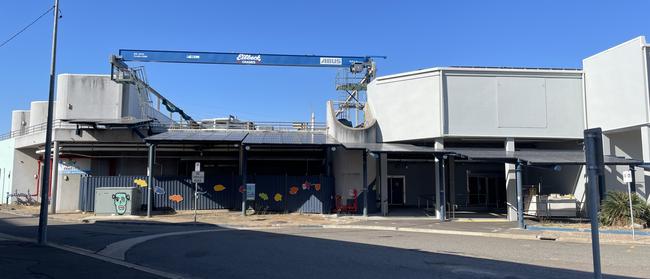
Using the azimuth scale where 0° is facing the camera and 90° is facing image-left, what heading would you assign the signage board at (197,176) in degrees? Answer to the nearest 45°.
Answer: approximately 0°

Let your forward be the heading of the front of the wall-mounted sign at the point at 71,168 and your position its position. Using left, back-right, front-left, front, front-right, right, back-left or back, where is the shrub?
front-left

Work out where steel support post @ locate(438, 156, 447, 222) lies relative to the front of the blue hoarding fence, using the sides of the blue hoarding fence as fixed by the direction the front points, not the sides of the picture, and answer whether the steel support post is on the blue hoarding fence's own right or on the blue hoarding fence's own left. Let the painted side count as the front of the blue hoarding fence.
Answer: on the blue hoarding fence's own left

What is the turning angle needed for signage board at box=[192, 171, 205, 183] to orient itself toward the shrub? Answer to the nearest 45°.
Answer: approximately 45° to its left

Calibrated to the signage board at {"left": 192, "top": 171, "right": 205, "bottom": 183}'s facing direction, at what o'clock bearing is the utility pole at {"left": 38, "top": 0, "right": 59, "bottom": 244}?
The utility pole is roughly at 1 o'clock from the signage board.

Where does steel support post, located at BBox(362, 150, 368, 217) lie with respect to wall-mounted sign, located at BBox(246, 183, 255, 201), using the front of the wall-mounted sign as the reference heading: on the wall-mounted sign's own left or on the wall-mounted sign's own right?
on the wall-mounted sign's own left

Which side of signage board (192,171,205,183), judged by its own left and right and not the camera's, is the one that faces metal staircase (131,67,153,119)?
back

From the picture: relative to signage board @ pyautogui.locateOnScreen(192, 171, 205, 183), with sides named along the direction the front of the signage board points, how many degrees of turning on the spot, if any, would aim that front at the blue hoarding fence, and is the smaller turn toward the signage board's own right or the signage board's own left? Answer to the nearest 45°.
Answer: approximately 180°

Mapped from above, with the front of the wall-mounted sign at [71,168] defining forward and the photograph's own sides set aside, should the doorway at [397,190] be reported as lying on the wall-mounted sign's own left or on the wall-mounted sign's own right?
on the wall-mounted sign's own left

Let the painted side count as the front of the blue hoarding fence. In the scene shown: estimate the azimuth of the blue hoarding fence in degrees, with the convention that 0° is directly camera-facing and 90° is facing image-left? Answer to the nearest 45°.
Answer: approximately 0°

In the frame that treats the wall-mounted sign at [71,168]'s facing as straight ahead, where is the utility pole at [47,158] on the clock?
The utility pole is roughly at 12 o'clock from the wall-mounted sign.

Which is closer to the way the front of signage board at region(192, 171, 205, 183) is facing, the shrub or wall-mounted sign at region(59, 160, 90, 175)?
the shrub

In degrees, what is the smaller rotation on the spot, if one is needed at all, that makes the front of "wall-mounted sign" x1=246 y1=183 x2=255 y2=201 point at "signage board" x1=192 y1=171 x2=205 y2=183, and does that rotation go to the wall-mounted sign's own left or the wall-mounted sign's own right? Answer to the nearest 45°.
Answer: approximately 45° to the wall-mounted sign's own right

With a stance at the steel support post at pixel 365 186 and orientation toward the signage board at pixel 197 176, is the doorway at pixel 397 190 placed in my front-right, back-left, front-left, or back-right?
back-right
